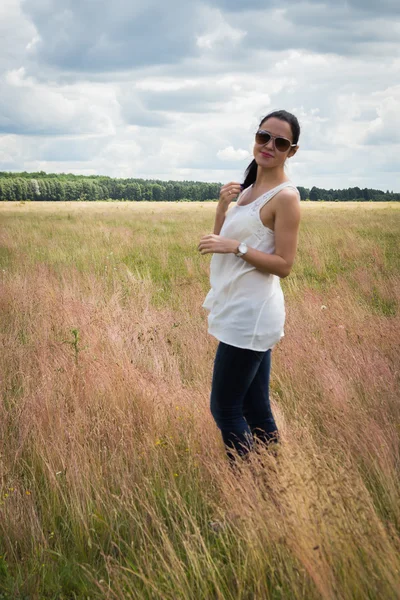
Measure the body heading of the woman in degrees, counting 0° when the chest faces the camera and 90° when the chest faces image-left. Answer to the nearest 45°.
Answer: approximately 45°
